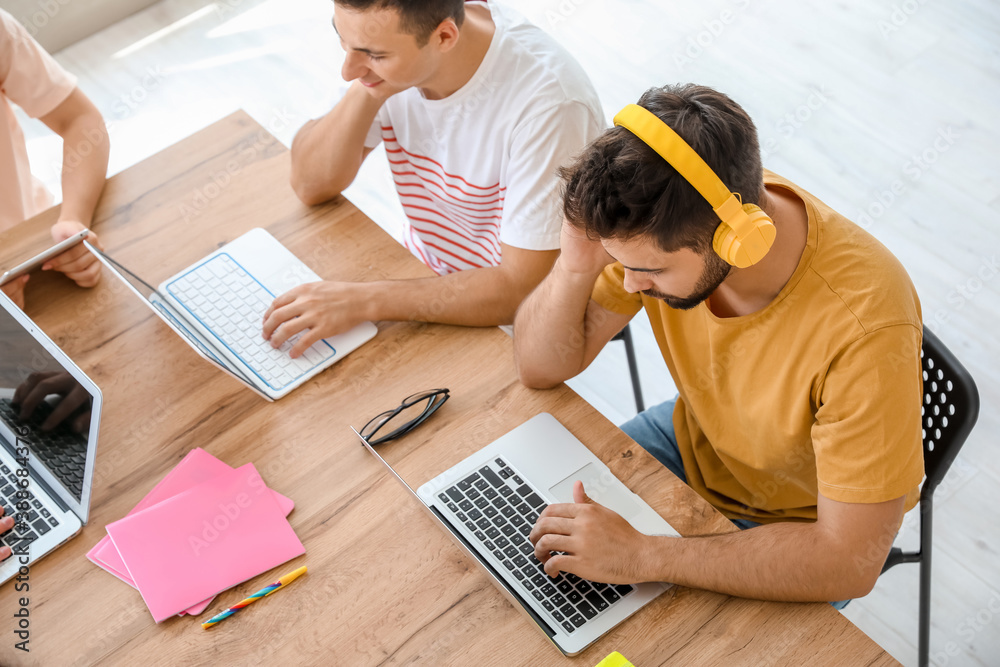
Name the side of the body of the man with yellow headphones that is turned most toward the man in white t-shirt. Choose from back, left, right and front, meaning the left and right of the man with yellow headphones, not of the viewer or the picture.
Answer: right

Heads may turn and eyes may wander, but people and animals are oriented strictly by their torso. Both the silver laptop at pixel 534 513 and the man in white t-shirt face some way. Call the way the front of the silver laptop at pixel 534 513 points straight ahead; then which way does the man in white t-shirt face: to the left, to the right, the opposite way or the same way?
the opposite way

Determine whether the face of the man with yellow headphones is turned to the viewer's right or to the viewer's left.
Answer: to the viewer's left

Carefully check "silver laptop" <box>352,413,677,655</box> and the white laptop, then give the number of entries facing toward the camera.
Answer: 0

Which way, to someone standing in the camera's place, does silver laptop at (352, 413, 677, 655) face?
facing away from the viewer and to the right of the viewer

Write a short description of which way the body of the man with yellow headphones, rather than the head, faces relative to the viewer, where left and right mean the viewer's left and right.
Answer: facing the viewer and to the left of the viewer

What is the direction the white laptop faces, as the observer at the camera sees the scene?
facing away from the viewer and to the right of the viewer

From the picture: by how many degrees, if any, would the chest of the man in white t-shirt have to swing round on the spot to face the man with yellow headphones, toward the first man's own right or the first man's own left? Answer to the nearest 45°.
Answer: approximately 90° to the first man's own left

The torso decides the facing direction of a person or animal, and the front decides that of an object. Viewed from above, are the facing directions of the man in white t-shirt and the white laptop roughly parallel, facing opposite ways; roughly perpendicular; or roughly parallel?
roughly parallel, facing opposite ways

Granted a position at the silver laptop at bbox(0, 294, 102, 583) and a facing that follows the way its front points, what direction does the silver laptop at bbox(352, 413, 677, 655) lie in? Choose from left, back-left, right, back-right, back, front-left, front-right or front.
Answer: left
